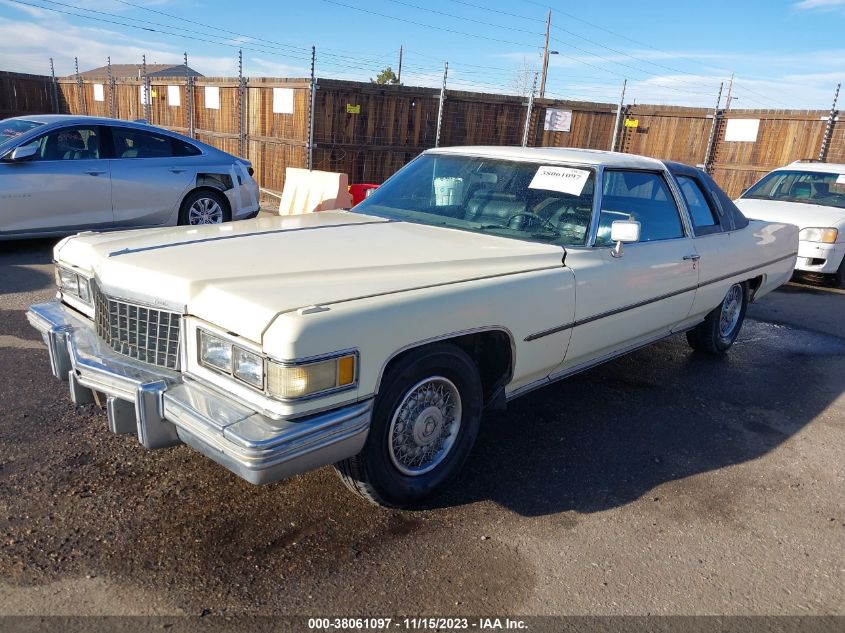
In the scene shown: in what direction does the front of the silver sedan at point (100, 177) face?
to the viewer's left

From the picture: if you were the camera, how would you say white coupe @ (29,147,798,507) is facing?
facing the viewer and to the left of the viewer

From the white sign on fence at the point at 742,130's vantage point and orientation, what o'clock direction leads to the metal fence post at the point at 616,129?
The metal fence post is roughly at 3 o'clock from the white sign on fence.

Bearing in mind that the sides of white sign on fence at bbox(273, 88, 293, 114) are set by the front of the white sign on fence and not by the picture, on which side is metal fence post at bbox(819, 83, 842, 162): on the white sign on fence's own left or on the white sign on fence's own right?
on the white sign on fence's own left

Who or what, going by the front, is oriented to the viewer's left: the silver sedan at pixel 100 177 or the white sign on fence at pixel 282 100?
the silver sedan

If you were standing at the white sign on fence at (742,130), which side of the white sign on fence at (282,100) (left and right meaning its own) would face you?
left

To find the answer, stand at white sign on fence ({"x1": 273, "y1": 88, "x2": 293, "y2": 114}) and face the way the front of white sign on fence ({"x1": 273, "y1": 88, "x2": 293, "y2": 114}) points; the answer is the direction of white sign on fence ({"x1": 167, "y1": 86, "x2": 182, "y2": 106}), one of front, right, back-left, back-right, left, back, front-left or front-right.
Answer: back-right

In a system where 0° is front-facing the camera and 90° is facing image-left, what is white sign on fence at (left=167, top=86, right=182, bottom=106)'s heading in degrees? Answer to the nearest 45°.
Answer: approximately 0°

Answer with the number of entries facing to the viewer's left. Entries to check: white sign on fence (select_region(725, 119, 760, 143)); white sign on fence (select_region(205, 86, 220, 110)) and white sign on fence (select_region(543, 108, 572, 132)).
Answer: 0

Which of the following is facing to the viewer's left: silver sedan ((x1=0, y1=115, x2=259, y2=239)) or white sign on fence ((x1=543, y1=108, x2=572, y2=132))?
the silver sedan

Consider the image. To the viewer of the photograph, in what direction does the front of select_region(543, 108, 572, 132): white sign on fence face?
facing the viewer

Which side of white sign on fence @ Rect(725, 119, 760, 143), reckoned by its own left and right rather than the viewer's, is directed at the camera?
front

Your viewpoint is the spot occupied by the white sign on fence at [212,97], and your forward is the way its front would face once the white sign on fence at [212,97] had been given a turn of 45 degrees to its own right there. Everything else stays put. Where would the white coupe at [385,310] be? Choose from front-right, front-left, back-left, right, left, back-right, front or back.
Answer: front-left

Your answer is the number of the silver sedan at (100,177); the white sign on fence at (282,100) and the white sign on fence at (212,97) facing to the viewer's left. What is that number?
1

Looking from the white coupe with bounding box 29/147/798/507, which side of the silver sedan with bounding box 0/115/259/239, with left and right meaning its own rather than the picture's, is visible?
left

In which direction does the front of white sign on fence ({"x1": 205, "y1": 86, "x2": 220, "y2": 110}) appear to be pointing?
toward the camera
